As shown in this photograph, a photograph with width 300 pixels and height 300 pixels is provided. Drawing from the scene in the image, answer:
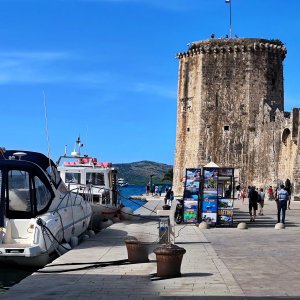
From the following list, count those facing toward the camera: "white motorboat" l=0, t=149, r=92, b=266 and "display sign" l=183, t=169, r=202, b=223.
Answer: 1

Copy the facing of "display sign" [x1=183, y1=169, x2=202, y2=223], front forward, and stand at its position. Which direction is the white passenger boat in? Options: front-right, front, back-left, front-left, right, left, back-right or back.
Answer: back-right

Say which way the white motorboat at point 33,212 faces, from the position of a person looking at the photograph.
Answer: facing away from the viewer and to the right of the viewer

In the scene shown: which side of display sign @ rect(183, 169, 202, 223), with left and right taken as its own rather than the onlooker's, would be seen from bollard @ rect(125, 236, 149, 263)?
front

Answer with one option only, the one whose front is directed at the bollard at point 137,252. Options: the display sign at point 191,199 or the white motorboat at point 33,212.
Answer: the display sign

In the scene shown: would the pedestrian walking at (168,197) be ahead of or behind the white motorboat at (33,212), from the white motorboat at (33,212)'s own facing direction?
ahead

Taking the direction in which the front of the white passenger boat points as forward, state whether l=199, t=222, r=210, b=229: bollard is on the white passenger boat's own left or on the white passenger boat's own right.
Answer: on the white passenger boat's own left

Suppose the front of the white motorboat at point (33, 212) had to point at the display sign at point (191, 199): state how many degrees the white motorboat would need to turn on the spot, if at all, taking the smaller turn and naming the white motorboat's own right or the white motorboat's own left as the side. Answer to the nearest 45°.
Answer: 0° — it already faces it

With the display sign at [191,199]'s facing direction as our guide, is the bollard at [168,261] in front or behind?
in front
